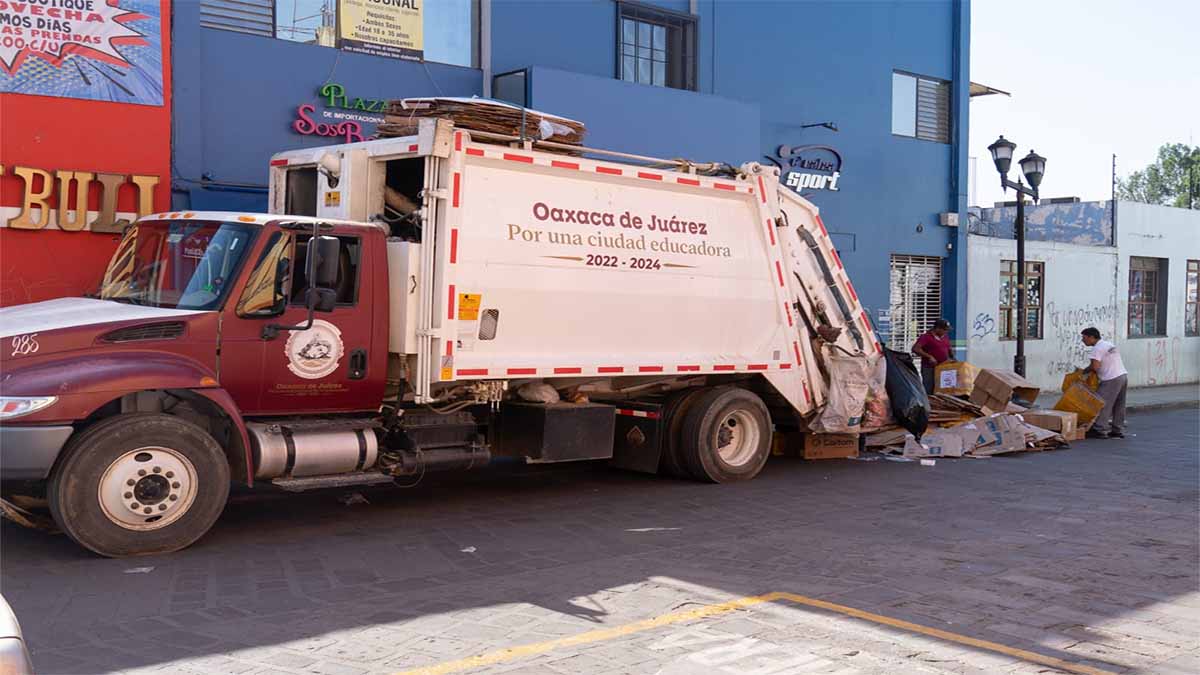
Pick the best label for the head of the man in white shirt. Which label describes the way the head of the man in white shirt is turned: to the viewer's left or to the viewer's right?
to the viewer's left

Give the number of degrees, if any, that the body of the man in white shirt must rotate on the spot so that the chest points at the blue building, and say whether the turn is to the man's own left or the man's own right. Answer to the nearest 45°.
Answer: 0° — they already face it

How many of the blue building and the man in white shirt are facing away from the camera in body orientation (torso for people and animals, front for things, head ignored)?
0

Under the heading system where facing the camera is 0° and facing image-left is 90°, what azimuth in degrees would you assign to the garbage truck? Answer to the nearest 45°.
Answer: approximately 45°

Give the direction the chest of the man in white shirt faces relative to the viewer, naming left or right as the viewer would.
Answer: facing to the left of the viewer

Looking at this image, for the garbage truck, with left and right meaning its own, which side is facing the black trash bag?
back

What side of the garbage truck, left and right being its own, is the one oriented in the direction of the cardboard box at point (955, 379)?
back

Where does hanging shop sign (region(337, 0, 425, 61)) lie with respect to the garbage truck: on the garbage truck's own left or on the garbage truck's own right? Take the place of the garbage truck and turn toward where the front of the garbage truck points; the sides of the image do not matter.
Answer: on the garbage truck's own right

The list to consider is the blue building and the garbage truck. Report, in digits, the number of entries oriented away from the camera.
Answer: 0

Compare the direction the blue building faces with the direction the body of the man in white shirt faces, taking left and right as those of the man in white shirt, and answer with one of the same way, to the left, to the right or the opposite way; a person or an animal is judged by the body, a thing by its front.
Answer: to the left
